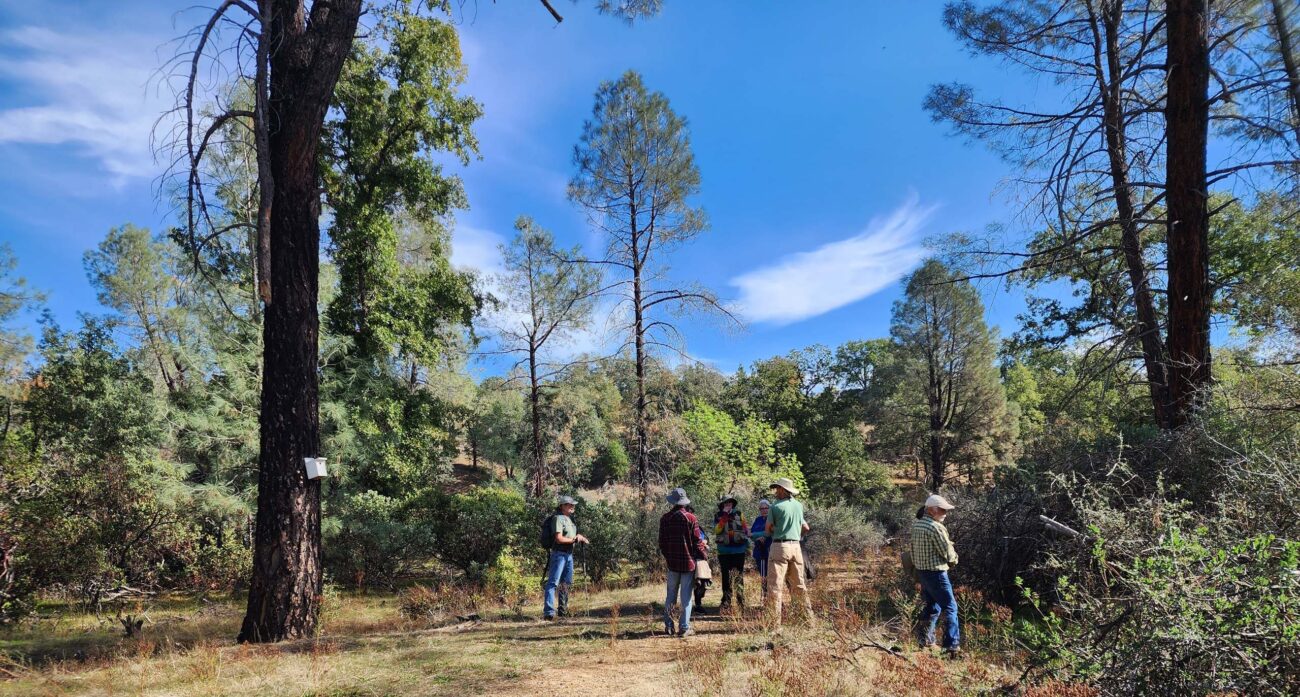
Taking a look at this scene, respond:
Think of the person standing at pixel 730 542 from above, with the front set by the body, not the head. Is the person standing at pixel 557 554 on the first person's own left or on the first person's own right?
on the first person's own right

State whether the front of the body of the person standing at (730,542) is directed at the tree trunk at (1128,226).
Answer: no

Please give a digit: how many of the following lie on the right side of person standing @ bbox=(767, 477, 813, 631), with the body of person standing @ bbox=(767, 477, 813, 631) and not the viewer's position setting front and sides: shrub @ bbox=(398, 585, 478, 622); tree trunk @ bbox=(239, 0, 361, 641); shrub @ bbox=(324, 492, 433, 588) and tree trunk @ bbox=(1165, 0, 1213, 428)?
1

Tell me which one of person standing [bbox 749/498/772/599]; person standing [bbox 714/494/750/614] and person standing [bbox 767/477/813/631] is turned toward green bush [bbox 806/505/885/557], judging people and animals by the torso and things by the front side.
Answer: person standing [bbox 767/477/813/631]

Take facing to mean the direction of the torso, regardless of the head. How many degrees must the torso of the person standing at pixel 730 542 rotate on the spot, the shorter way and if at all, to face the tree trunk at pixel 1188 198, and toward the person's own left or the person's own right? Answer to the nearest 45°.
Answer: approximately 90° to the person's own left

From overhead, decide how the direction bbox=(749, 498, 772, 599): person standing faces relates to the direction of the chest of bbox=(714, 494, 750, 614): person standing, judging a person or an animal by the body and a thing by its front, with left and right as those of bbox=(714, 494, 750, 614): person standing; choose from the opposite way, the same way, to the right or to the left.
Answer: the same way

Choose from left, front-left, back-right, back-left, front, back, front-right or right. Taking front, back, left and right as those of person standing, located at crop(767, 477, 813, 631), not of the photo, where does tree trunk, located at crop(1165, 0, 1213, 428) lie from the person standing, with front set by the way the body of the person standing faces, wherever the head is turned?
right

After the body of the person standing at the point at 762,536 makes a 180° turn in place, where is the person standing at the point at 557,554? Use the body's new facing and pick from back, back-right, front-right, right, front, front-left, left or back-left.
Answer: left

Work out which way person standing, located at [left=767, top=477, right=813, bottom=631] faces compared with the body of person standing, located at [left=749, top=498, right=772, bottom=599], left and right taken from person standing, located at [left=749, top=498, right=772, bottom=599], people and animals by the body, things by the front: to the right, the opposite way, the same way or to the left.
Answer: the opposite way

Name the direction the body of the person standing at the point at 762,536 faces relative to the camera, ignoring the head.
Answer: toward the camera

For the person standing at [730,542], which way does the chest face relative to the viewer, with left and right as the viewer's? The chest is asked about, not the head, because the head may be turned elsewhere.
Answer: facing the viewer

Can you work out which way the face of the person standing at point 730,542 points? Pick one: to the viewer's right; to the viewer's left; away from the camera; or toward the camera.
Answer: toward the camera

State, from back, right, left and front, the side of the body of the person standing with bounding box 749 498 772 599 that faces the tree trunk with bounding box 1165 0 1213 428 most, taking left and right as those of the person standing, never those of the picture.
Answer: left

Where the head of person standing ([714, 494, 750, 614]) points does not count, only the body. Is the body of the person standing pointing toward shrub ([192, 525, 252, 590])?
no

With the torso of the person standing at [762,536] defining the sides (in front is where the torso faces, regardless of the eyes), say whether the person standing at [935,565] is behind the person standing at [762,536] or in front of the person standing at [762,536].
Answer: in front

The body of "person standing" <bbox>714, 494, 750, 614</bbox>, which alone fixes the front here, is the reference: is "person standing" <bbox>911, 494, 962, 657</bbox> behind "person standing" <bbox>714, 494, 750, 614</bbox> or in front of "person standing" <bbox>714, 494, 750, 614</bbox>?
in front
